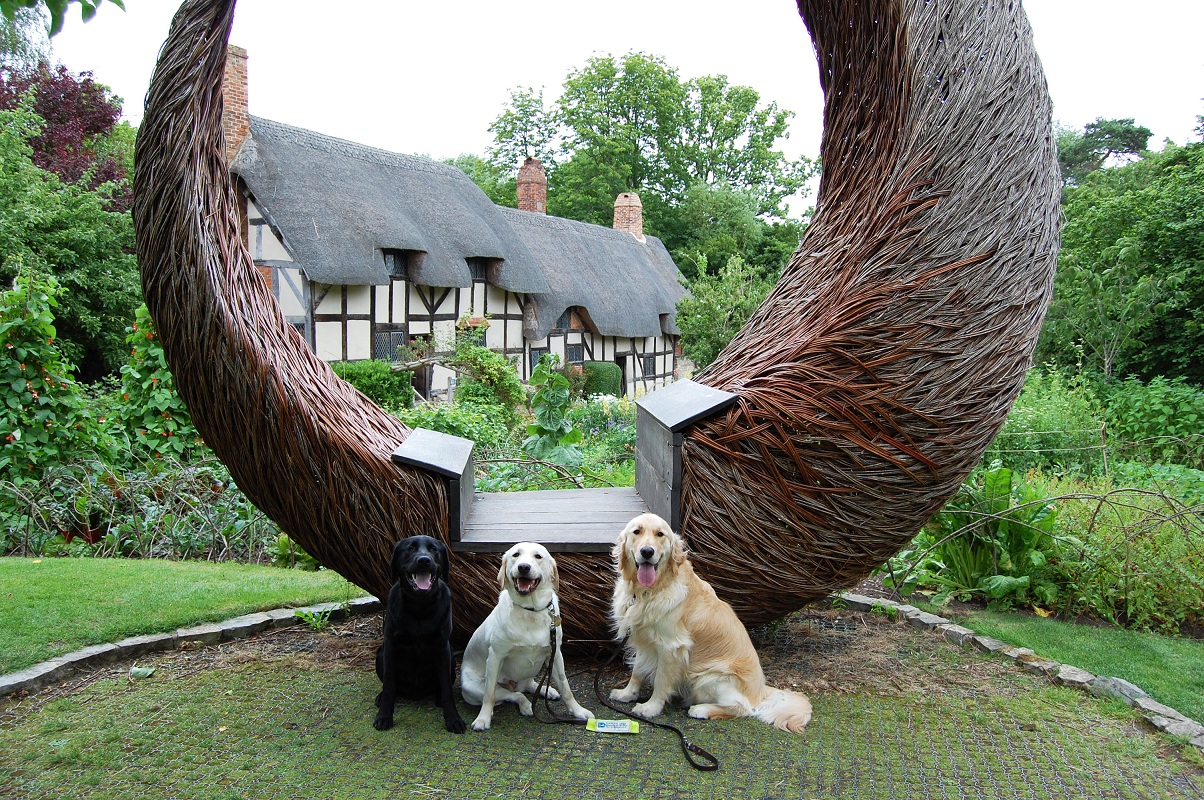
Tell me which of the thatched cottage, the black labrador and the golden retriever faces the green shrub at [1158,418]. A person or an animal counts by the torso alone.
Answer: the thatched cottage

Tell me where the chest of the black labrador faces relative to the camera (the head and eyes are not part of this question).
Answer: toward the camera

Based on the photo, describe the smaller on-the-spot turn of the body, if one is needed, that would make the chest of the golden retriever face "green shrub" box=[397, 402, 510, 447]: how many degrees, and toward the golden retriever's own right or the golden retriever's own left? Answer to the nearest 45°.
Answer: approximately 90° to the golden retriever's own right

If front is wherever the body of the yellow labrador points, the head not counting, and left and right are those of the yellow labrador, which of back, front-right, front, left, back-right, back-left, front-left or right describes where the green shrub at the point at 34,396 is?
back

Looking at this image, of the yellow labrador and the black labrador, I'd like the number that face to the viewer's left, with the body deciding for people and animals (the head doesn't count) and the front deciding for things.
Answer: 0

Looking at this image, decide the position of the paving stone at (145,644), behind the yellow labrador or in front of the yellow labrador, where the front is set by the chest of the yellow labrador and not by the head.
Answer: behind

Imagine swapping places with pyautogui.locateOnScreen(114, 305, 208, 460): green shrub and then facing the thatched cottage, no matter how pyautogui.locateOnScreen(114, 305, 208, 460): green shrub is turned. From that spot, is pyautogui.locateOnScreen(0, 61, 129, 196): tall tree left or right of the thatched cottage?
left

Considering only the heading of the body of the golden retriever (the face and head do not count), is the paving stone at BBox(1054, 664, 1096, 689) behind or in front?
behind

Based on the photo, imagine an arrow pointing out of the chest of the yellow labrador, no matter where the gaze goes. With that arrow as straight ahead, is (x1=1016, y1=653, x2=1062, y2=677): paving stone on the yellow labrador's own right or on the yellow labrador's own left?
on the yellow labrador's own left

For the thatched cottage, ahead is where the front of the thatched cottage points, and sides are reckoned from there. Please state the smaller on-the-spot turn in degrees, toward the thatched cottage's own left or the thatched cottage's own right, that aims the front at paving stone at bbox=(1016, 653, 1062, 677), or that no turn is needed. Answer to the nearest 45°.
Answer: approximately 45° to the thatched cottage's own right

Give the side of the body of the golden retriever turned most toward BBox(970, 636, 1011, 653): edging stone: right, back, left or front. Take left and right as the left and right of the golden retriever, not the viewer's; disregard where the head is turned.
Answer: back

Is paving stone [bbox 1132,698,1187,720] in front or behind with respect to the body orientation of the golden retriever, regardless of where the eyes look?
behind
